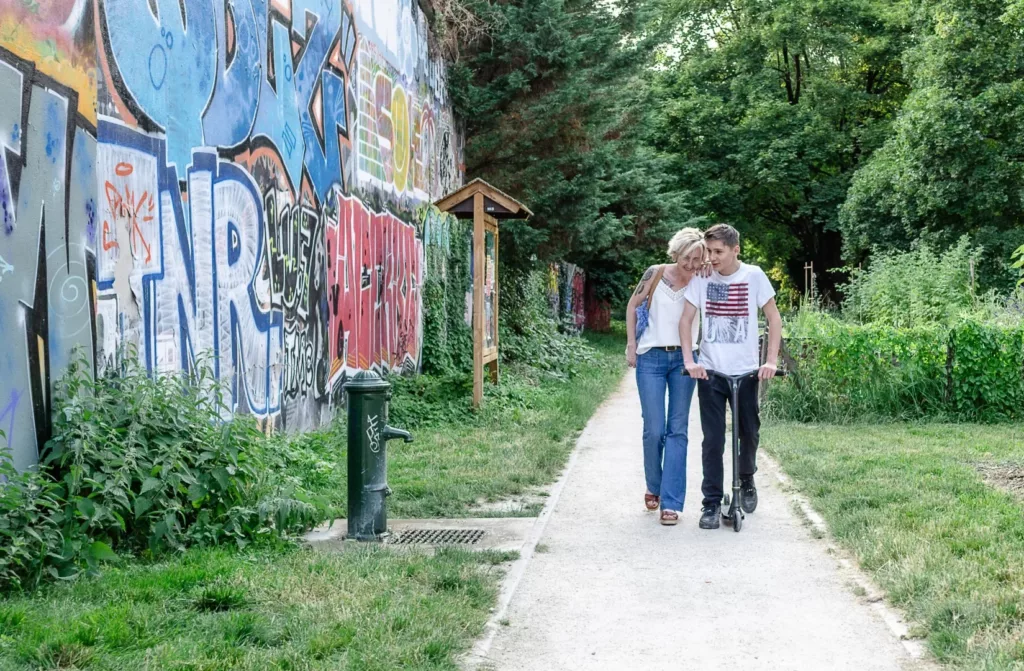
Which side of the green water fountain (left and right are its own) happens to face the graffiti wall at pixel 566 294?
left

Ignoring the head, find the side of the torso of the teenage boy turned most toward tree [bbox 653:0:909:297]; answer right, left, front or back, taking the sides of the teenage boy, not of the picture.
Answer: back

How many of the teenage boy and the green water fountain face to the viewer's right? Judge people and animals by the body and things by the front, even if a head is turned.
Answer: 1

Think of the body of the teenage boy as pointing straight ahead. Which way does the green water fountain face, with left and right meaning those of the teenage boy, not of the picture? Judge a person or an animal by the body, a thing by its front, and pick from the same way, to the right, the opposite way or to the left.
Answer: to the left

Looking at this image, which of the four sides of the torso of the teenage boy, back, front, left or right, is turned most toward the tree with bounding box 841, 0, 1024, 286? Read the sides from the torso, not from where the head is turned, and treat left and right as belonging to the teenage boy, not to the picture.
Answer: back

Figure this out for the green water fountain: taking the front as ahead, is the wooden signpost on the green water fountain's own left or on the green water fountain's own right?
on the green water fountain's own left

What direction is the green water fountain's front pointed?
to the viewer's right

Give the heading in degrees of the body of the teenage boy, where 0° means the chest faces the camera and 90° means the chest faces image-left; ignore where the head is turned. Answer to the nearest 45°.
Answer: approximately 0°

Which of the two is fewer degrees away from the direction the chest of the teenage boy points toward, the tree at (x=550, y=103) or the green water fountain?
the green water fountain

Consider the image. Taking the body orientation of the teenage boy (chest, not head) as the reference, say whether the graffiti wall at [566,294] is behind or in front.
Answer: behind
